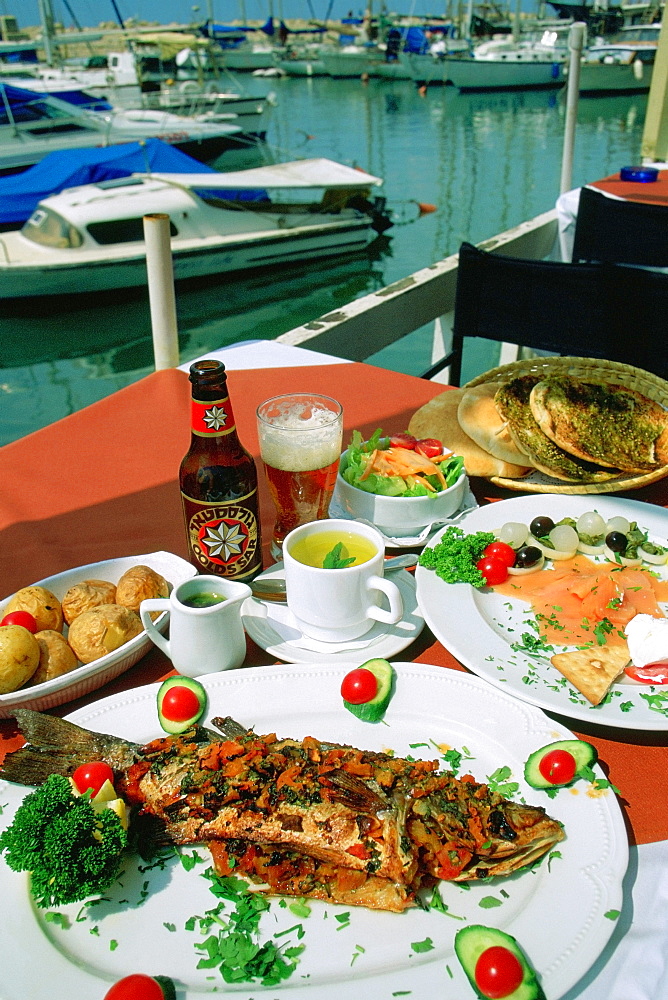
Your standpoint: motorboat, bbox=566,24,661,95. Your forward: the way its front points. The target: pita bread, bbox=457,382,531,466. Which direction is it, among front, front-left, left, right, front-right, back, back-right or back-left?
left

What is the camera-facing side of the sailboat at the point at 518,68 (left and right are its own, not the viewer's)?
left

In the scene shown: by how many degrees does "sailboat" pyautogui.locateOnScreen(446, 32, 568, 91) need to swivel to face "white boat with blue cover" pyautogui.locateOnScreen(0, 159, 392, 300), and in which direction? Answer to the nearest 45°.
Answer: approximately 90° to its left

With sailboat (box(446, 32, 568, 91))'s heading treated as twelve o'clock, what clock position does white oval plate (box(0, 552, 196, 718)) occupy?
The white oval plate is roughly at 9 o'clock from the sailboat.

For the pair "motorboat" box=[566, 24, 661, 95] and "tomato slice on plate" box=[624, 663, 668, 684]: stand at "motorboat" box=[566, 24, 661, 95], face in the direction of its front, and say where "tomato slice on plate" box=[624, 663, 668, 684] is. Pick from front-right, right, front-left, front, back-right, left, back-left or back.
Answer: left

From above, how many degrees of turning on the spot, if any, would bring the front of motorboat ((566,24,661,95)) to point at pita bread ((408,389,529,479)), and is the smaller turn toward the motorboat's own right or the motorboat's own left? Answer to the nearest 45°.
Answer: approximately 90° to the motorboat's own left

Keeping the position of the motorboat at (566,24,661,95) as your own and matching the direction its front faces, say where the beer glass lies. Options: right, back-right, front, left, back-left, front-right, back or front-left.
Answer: left

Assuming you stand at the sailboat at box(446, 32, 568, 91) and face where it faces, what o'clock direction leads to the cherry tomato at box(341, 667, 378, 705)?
The cherry tomato is roughly at 9 o'clock from the sailboat.

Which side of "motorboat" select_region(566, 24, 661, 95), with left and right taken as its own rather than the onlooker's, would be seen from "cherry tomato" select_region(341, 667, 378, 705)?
left

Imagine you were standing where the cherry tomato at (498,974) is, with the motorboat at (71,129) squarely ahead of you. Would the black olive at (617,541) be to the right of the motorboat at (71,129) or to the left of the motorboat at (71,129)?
right

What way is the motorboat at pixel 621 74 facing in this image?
to the viewer's left

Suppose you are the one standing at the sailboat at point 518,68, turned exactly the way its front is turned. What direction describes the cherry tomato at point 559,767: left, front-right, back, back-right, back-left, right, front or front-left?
left

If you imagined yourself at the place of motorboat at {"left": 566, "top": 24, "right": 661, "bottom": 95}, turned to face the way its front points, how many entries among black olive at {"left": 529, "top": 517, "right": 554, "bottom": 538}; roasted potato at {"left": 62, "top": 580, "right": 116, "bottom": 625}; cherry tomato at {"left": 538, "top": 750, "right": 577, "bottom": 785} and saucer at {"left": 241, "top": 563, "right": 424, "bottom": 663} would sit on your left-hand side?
4

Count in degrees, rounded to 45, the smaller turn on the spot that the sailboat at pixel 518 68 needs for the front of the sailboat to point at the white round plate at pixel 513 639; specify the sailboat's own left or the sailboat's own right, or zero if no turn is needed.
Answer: approximately 90° to the sailboat's own left
